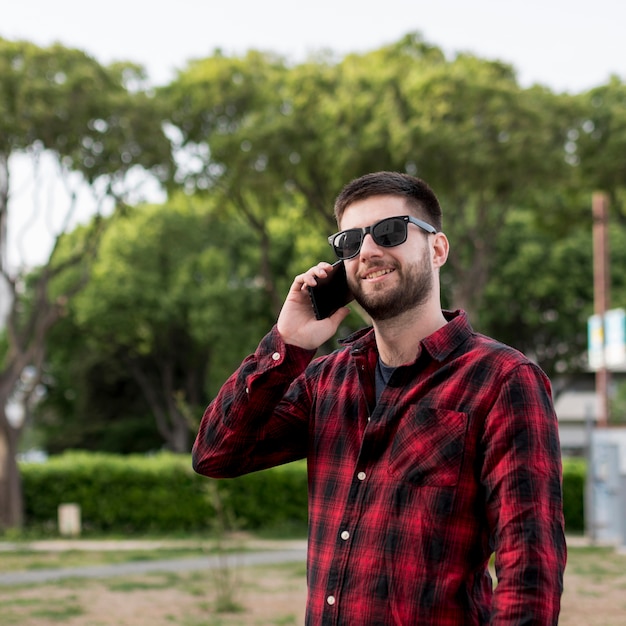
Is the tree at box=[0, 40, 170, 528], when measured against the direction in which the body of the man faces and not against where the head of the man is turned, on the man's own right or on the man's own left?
on the man's own right

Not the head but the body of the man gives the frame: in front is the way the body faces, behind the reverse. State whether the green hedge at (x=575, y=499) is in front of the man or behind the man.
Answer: behind

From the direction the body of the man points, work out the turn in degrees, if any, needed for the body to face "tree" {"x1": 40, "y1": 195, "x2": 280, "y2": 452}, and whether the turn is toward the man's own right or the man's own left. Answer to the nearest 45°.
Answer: approximately 135° to the man's own right

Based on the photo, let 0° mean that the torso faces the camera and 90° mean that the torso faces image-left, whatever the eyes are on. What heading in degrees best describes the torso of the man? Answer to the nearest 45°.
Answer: approximately 45°

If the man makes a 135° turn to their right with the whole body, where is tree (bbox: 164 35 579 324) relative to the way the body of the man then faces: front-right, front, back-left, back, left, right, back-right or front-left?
front
